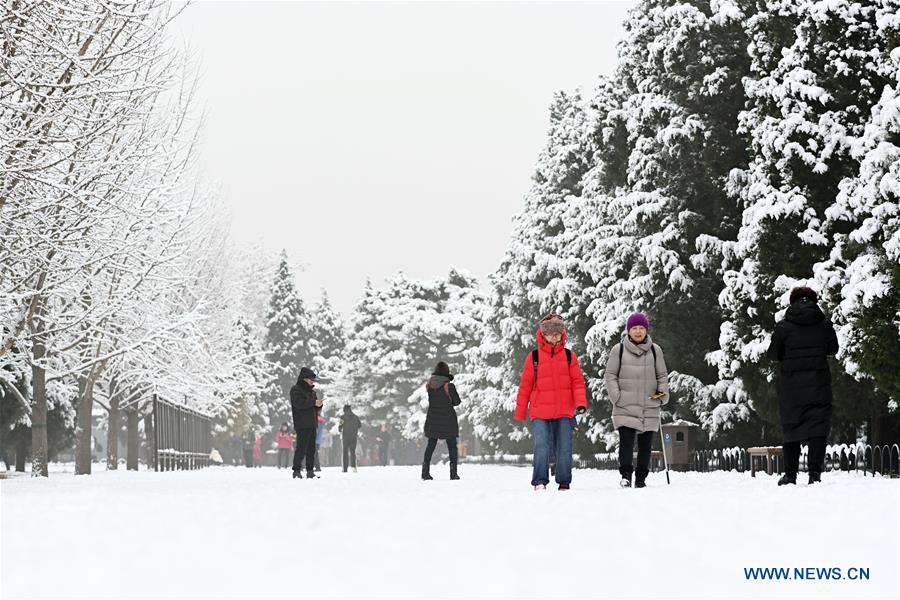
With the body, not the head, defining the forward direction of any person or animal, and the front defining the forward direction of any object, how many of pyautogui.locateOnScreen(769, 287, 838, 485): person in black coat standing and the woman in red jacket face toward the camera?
1

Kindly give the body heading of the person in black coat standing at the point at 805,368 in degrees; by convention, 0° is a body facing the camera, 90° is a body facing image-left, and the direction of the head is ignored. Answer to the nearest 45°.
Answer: approximately 180°

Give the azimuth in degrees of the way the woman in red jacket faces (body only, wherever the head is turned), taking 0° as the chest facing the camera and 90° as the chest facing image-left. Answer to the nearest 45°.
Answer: approximately 0°

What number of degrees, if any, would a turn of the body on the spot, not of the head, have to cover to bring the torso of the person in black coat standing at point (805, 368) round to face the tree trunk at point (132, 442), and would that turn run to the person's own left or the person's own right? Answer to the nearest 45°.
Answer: approximately 45° to the person's own left

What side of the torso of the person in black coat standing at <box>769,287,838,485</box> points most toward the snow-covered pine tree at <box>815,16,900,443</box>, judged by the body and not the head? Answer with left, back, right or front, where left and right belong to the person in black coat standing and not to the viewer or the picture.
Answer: front

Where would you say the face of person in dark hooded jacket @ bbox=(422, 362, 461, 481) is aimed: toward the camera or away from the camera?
away from the camera

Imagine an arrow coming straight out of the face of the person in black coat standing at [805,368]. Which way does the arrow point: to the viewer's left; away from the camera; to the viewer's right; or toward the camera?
away from the camera

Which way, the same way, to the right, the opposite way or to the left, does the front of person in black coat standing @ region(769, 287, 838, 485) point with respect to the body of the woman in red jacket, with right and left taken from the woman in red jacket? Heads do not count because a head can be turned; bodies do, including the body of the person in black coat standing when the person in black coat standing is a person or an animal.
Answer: the opposite way
